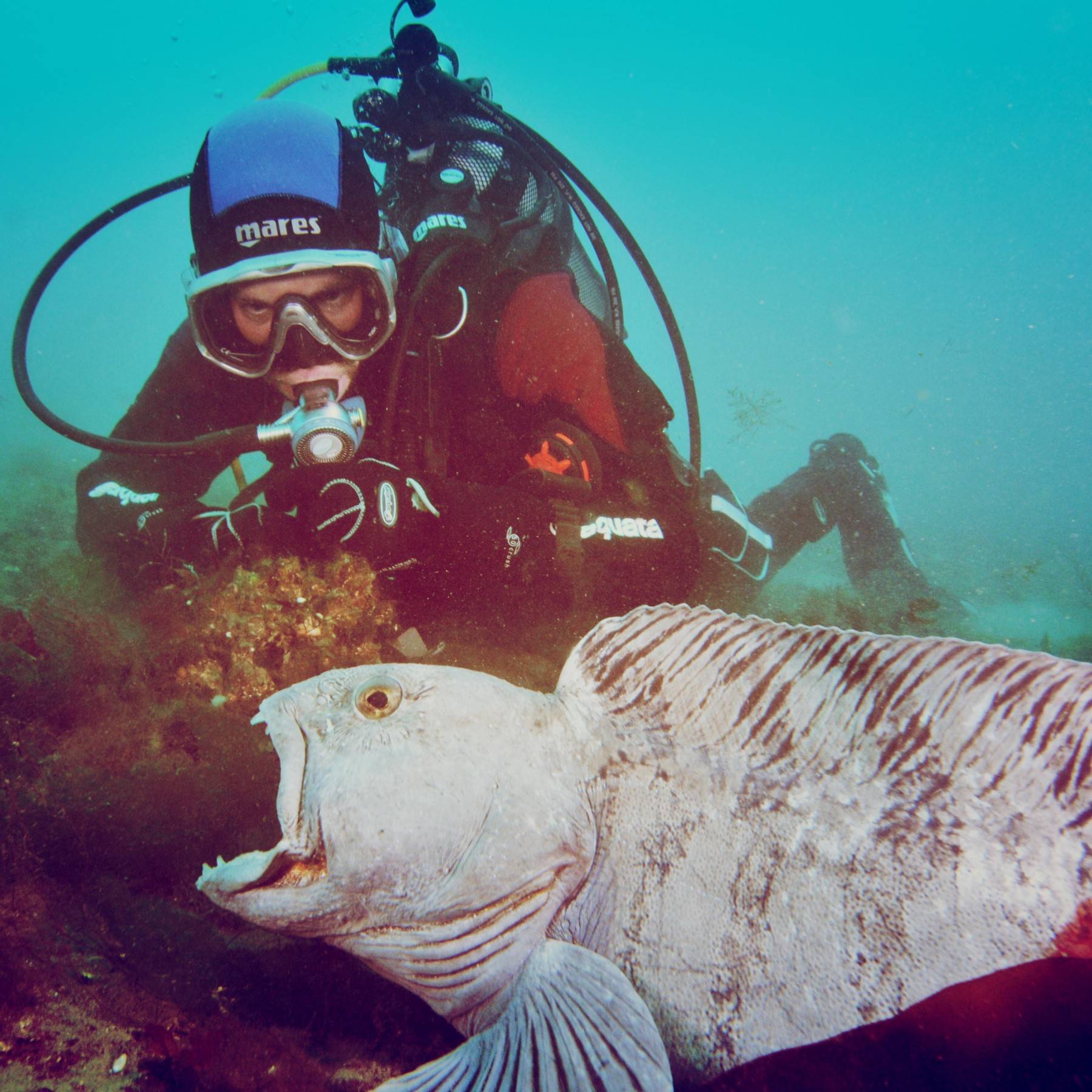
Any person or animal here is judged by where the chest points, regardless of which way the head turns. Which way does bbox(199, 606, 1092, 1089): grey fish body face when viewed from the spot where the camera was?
facing to the left of the viewer

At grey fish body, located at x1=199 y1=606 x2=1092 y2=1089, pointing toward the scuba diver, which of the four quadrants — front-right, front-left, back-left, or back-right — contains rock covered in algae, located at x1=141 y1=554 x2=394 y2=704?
front-left

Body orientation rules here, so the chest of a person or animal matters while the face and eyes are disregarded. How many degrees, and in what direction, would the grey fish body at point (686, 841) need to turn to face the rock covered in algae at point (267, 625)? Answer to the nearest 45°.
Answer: approximately 45° to its right

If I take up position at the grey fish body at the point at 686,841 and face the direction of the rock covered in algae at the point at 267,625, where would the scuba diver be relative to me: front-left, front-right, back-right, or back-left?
front-right

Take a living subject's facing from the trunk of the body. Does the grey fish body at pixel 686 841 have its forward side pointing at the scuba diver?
no

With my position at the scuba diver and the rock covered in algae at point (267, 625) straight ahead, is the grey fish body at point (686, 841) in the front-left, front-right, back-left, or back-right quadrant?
front-left
